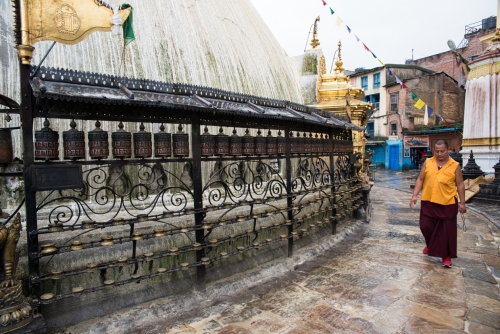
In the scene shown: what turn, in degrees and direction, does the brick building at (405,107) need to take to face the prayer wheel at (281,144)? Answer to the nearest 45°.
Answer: approximately 45° to its left

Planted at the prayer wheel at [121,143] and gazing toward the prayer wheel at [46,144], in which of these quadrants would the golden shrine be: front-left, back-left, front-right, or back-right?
back-right

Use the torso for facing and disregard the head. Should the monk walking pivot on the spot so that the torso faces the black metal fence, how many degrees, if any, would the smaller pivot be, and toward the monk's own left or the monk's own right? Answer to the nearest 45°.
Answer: approximately 45° to the monk's own right

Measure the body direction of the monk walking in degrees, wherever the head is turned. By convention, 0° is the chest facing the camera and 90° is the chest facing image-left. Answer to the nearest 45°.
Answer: approximately 0°

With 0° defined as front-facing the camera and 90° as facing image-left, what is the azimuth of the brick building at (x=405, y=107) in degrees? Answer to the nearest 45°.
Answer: approximately 45°

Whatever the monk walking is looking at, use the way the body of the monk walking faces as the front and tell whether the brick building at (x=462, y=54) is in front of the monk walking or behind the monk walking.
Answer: behind
